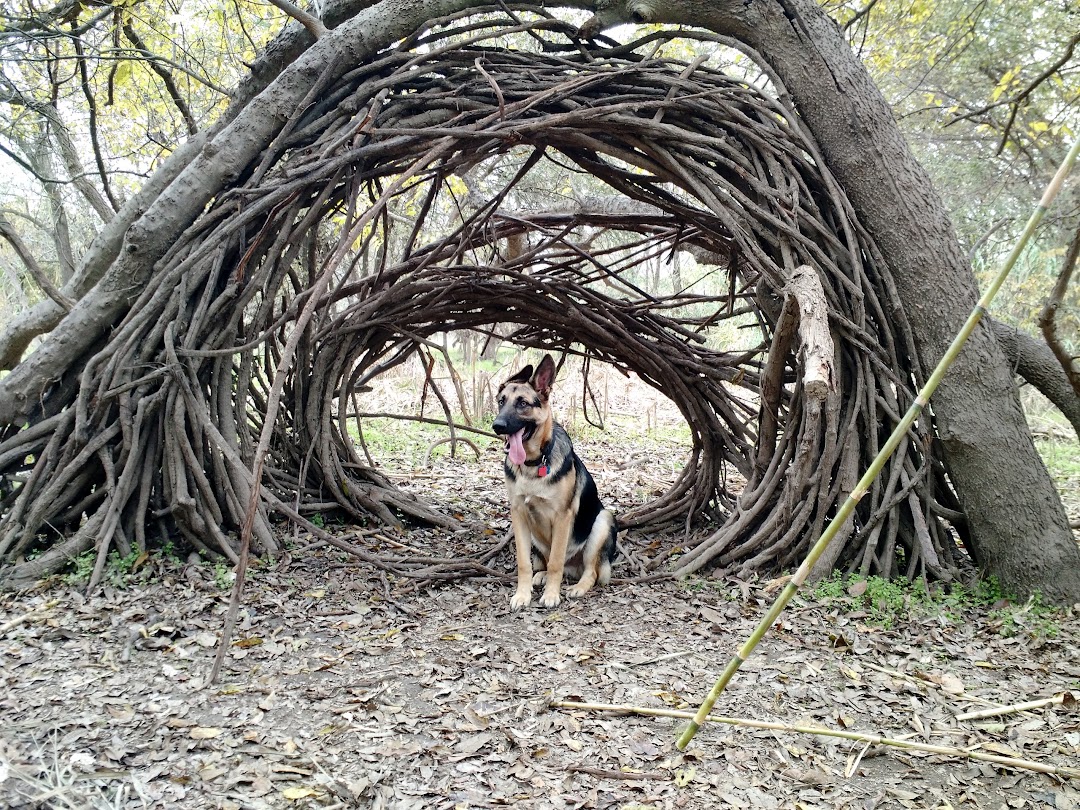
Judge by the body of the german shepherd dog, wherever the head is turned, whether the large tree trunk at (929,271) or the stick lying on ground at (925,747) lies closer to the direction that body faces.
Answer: the stick lying on ground

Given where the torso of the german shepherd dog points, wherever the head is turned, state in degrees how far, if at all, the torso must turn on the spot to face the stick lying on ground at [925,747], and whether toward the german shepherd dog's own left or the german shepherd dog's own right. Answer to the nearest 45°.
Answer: approximately 90° to the german shepherd dog's own left

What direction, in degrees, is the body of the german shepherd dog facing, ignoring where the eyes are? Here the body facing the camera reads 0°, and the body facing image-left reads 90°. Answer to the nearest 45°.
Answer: approximately 45°

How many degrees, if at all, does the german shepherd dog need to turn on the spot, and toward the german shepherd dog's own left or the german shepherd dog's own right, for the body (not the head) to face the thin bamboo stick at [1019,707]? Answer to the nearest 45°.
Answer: approximately 90° to the german shepherd dog's own left
